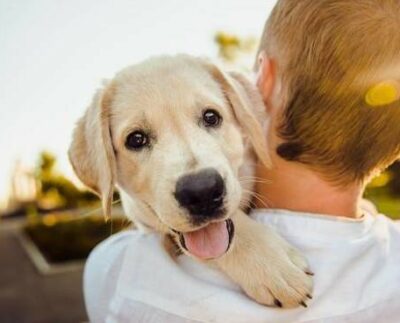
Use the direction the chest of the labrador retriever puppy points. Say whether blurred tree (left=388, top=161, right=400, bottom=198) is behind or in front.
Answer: behind

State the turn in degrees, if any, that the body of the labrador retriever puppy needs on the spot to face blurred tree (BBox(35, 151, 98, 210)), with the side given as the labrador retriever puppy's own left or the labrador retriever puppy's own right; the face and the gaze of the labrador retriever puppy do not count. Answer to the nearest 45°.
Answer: approximately 180°

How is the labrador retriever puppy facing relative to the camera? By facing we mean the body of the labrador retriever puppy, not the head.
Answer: toward the camera

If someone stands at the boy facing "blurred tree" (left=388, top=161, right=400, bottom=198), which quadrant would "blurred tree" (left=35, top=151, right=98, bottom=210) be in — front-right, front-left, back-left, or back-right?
front-left
